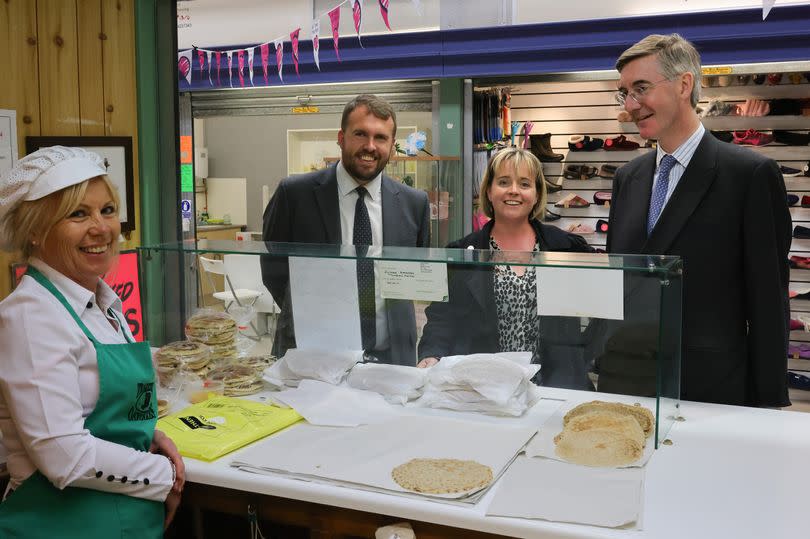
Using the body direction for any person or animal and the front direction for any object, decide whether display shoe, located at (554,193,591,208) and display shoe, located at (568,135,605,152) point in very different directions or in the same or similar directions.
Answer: same or similar directions

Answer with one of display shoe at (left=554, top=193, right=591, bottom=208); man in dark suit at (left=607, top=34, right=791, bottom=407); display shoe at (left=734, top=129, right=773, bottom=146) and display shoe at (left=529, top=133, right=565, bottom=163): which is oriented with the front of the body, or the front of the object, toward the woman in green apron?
the man in dark suit

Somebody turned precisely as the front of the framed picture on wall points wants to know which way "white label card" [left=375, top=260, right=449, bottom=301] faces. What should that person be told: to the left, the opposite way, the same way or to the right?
the same way

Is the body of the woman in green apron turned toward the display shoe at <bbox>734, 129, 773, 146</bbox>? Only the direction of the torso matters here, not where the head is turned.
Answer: no

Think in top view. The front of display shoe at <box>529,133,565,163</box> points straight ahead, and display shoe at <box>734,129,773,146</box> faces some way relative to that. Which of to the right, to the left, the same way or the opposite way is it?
the same way

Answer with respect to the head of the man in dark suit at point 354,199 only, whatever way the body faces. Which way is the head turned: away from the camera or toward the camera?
toward the camera

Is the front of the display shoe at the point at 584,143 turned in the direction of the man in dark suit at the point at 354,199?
no

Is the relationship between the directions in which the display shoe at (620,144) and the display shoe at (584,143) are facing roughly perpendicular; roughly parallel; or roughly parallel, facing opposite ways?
roughly parallel

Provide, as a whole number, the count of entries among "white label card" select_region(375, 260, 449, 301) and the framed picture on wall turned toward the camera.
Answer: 2

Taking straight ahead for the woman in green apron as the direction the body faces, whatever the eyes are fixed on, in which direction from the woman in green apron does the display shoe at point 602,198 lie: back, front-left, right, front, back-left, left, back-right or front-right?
left

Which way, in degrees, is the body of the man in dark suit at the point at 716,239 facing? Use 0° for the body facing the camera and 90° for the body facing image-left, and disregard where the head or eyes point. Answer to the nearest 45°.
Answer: approximately 45°
